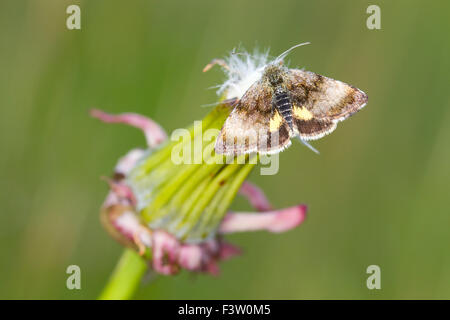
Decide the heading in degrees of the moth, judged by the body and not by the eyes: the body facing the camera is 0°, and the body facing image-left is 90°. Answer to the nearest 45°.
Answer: approximately 180°
